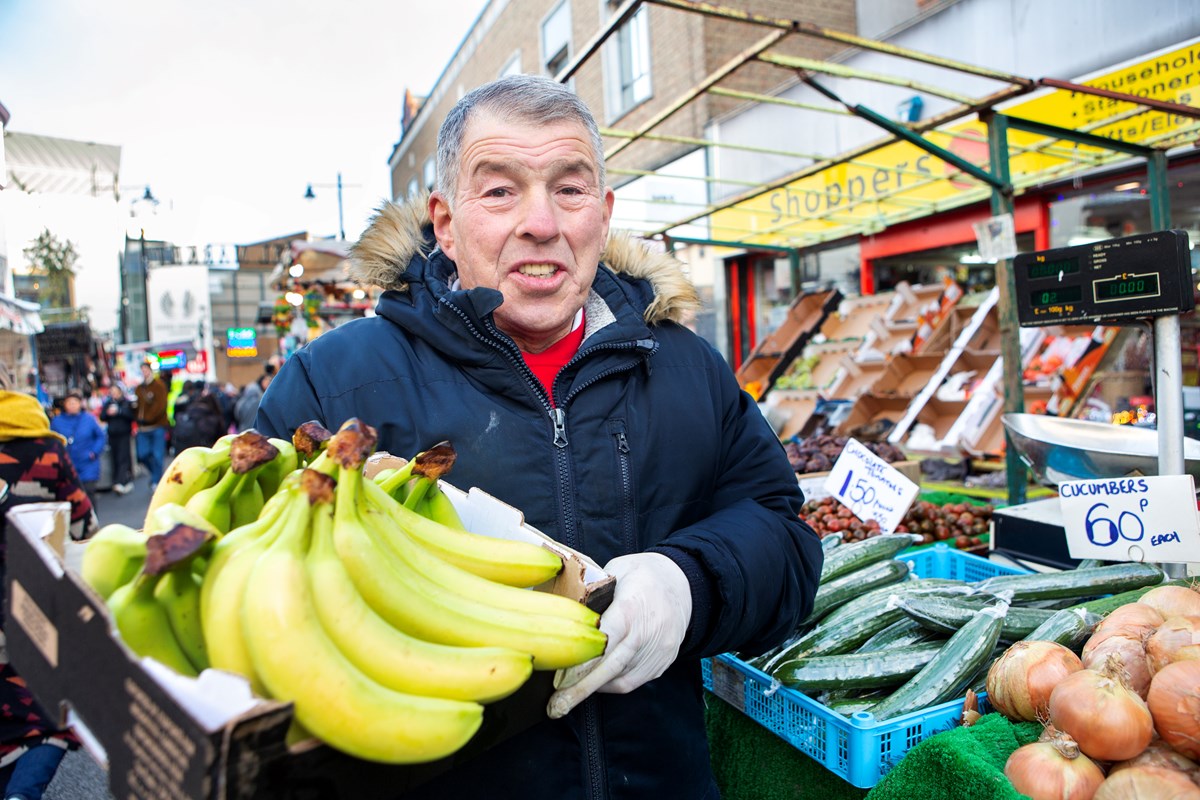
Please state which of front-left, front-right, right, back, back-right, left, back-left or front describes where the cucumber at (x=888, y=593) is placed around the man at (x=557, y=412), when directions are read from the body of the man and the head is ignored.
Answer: back-left

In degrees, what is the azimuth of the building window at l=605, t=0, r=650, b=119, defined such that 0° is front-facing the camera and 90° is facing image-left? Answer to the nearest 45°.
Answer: approximately 45°

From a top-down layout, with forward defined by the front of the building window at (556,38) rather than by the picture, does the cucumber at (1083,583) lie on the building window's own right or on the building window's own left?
on the building window's own left

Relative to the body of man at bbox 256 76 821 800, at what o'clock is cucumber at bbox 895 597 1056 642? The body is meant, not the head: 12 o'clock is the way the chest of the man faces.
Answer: The cucumber is roughly at 8 o'clock from the man.

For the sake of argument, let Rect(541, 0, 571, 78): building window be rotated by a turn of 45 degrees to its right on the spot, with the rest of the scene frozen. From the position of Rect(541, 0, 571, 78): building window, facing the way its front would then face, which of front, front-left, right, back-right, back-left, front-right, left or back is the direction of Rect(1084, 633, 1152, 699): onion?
left
